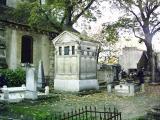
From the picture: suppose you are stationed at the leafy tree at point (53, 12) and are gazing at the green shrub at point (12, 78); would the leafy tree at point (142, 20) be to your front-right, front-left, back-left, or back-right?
back-left

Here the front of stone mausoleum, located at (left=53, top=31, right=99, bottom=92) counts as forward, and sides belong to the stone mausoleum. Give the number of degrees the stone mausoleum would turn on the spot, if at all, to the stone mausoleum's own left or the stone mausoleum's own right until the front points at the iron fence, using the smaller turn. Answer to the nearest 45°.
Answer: approximately 45° to the stone mausoleum's own left

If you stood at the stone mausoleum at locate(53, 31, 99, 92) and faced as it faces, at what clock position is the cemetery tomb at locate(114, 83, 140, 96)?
The cemetery tomb is roughly at 8 o'clock from the stone mausoleum.

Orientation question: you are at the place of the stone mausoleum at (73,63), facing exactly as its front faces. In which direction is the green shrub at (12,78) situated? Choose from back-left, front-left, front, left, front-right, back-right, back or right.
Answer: front-right

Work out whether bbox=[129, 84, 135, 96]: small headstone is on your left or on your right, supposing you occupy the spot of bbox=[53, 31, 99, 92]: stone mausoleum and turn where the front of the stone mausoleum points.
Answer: on your left

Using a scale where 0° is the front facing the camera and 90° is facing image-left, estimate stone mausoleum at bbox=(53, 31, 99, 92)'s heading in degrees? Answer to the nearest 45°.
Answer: approximately 45°

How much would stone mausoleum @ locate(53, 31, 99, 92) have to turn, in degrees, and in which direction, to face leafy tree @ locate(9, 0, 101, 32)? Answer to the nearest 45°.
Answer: approximately 135° to its right

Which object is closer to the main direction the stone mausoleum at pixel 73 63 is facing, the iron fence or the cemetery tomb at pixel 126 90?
the iron fence

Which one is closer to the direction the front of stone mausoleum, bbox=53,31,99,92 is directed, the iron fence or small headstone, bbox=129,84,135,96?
the iron fence

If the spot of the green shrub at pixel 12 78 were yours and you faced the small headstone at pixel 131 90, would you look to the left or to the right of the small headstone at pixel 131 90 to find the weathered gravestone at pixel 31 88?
right

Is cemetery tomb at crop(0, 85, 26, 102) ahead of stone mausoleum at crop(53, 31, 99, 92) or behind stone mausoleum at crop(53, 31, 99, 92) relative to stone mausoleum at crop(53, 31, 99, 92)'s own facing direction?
ahead

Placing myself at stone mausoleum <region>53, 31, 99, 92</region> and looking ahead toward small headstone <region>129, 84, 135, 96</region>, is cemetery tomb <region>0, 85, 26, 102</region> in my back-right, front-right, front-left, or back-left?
back-right

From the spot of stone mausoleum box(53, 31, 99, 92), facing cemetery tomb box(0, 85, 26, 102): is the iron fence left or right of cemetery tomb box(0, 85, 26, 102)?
left

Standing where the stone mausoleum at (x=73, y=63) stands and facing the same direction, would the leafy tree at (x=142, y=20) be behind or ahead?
behind
